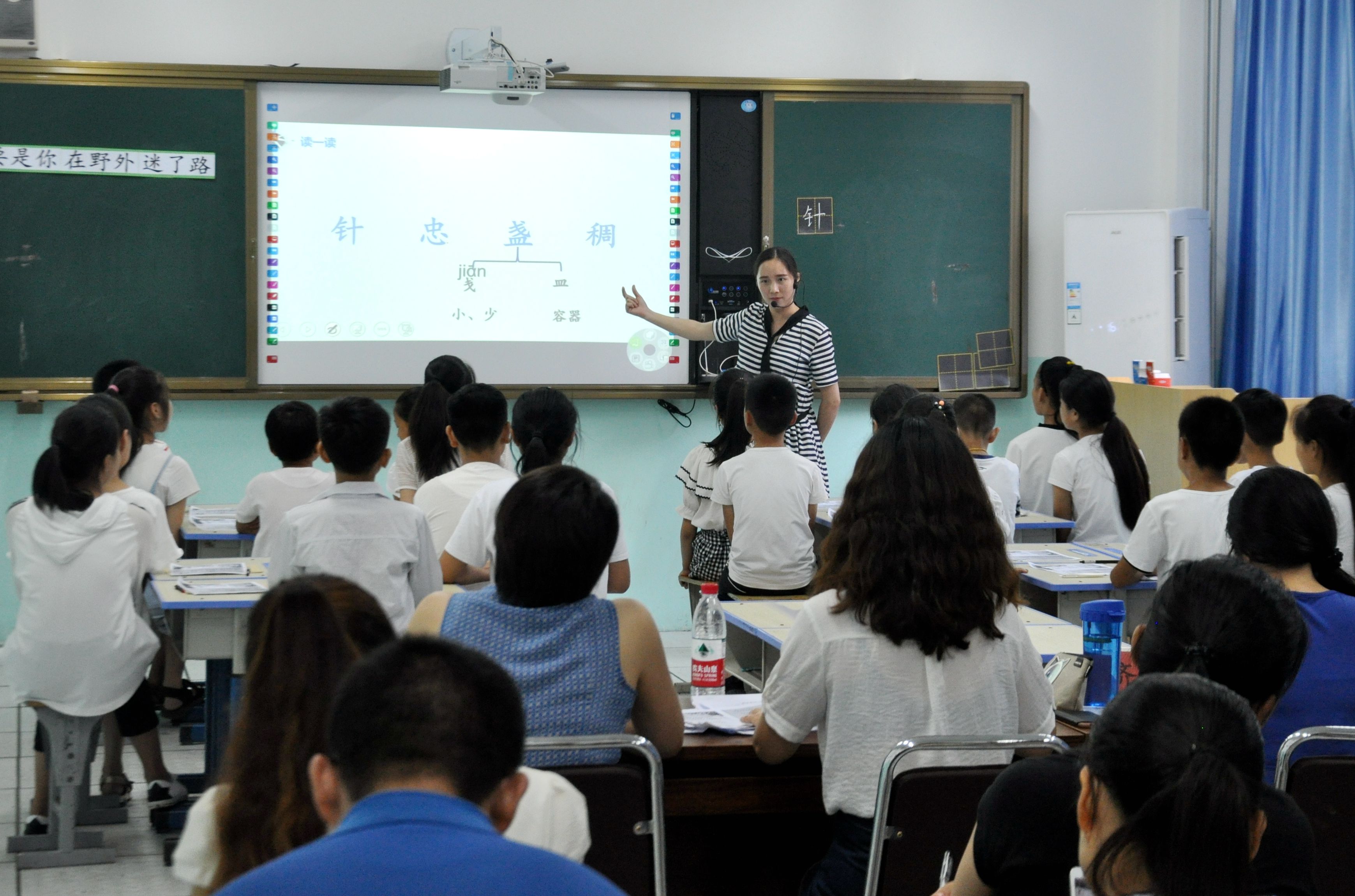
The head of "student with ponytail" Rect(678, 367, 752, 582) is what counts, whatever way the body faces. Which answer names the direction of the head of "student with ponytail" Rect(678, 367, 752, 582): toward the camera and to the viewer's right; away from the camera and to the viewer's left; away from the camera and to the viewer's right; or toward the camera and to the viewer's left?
away from the camera and to the viewer's left

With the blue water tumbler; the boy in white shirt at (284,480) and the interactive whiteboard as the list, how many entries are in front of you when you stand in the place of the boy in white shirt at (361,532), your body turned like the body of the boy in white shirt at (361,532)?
2

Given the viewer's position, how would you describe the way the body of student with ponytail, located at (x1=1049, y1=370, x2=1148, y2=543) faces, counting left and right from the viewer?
facing away from the viewer and to the left of the viewer

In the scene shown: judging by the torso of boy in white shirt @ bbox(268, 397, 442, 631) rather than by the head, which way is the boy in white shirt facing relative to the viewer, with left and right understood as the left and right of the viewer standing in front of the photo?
facing away from the viewer

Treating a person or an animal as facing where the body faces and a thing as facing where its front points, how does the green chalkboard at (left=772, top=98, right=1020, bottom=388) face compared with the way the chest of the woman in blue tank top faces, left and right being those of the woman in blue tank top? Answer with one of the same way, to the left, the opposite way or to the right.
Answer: the opposite way

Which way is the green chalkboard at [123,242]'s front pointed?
toward the camera

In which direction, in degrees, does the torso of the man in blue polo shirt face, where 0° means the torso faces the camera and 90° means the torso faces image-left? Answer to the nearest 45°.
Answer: approximately 180°

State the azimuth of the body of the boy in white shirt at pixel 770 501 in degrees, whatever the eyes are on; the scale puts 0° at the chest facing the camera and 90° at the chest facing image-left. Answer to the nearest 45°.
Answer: approximately 180°

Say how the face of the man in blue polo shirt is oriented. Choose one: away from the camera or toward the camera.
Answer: away from the camera

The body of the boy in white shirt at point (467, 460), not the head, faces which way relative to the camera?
away from the camera

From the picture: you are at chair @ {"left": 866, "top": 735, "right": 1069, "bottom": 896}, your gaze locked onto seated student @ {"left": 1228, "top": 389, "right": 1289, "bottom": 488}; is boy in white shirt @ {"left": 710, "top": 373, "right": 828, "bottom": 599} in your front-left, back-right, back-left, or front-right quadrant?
front-left

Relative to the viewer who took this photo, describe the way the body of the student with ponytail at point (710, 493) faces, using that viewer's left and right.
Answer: facing away from the viewer and to the left of the viewer

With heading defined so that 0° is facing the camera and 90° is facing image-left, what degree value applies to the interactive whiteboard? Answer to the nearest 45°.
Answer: approximately 0°

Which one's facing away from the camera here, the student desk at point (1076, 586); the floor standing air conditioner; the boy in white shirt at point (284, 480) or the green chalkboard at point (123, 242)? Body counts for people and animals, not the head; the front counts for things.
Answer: the boy in white shirt

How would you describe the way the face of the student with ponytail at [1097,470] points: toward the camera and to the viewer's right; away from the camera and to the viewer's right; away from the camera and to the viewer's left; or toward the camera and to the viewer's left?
away from the camera and to the viewer's left

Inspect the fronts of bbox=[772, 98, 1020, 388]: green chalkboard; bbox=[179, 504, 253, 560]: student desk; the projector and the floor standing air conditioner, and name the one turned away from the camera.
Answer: the projector
